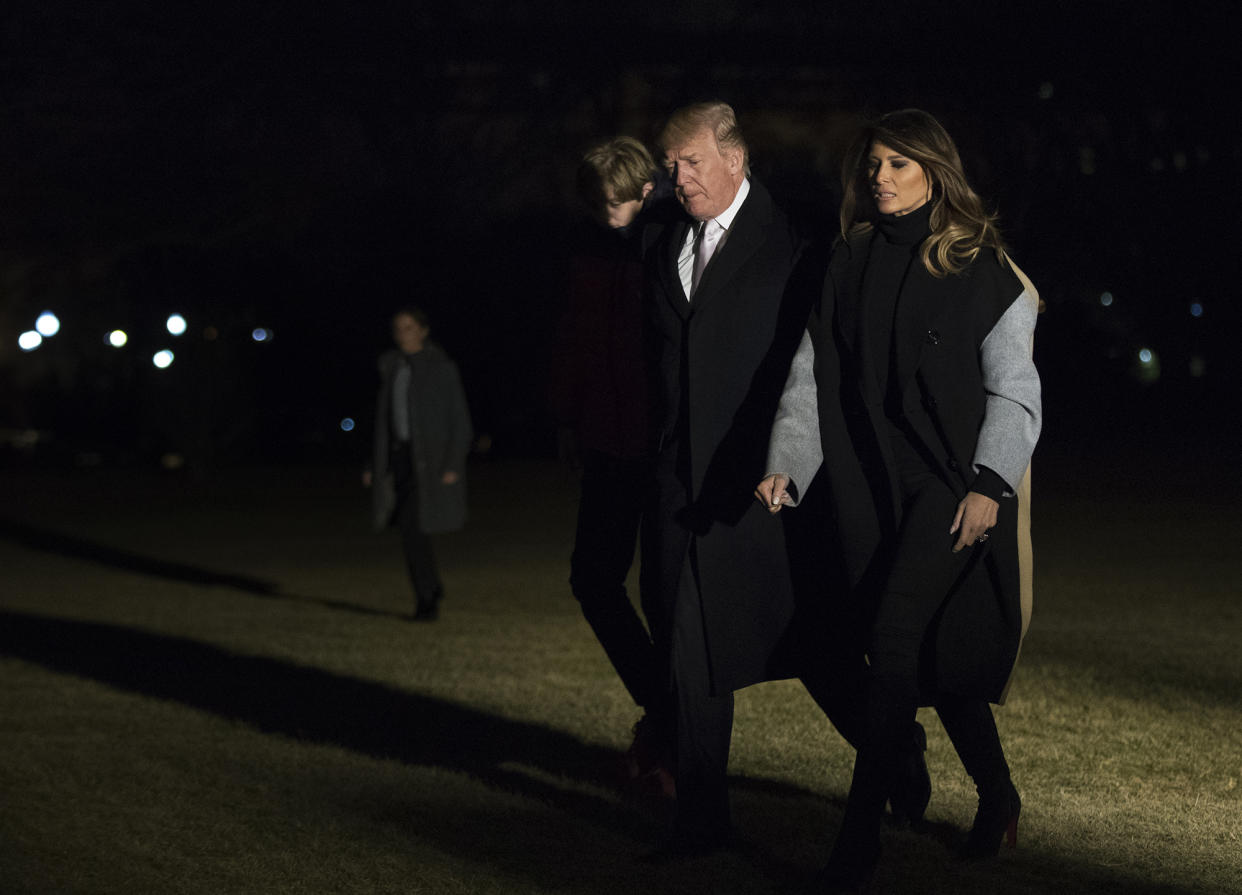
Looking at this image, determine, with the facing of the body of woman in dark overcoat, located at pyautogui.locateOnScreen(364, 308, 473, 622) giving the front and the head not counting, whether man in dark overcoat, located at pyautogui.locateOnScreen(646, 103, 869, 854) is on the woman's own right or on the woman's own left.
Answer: on the woman's own left

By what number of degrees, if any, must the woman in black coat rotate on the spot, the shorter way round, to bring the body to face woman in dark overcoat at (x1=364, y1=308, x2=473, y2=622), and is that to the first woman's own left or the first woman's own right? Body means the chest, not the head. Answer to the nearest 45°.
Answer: approximately 90° to the first woman's own right

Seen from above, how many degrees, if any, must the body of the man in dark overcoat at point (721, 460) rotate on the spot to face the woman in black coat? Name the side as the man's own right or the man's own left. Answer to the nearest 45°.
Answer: approximately 90° to the man's own left

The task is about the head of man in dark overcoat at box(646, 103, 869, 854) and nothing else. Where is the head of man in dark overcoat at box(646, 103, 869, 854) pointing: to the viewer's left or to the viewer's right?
to the viewer's left

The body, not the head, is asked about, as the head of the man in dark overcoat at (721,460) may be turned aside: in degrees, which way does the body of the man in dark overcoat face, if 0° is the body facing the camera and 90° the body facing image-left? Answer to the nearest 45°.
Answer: approximately 45°

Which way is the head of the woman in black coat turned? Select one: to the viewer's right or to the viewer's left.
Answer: to the viewer's left

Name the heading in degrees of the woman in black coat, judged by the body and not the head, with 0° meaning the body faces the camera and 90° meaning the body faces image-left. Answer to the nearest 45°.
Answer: approximately 45°
